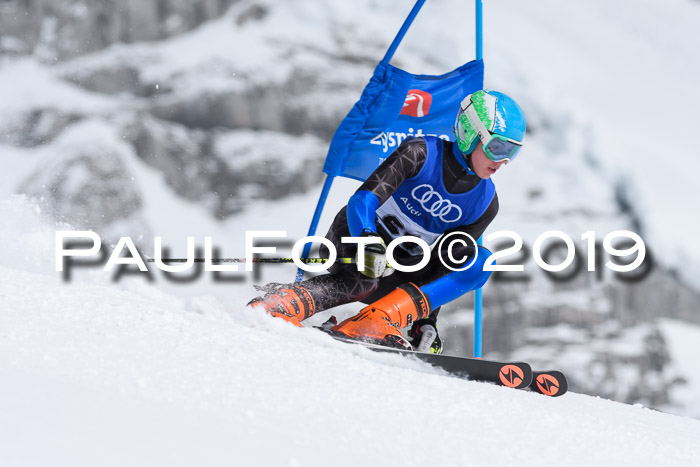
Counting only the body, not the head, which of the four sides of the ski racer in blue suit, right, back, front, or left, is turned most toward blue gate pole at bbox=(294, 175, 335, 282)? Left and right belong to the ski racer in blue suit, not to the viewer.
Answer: back

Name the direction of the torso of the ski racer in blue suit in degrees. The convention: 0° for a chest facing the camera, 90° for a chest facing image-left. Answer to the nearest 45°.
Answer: approximately 315°

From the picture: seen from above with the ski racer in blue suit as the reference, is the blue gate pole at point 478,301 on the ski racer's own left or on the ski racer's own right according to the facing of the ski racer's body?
on the ski racer's own left
